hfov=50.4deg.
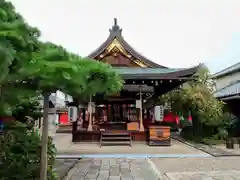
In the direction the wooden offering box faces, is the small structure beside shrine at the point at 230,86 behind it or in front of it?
behind

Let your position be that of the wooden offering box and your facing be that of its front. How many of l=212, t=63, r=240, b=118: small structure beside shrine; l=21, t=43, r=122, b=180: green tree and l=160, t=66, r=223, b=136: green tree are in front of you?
1

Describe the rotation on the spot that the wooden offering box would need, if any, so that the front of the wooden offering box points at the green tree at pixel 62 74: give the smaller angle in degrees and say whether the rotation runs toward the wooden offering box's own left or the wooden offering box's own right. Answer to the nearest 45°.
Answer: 0° — it already faces it

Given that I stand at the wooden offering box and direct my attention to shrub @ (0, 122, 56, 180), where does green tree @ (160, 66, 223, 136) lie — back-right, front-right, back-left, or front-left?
back-left

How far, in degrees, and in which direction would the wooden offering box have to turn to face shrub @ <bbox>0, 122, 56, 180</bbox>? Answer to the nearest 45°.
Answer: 0° — it already faces it

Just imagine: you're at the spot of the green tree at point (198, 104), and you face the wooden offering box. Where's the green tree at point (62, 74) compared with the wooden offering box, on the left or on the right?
left

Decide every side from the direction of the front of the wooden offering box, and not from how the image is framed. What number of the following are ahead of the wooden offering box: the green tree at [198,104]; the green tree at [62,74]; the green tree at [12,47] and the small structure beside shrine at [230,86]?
2

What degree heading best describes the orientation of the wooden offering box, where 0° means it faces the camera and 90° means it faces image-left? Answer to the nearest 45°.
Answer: approximately 0°

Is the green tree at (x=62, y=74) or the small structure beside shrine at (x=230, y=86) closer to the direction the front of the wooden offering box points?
the green tree

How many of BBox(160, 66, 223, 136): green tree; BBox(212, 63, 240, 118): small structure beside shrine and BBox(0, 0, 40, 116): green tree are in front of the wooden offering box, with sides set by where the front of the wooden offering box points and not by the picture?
1

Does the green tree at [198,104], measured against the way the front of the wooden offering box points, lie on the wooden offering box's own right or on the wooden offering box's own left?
on the wooden offering box's own left
